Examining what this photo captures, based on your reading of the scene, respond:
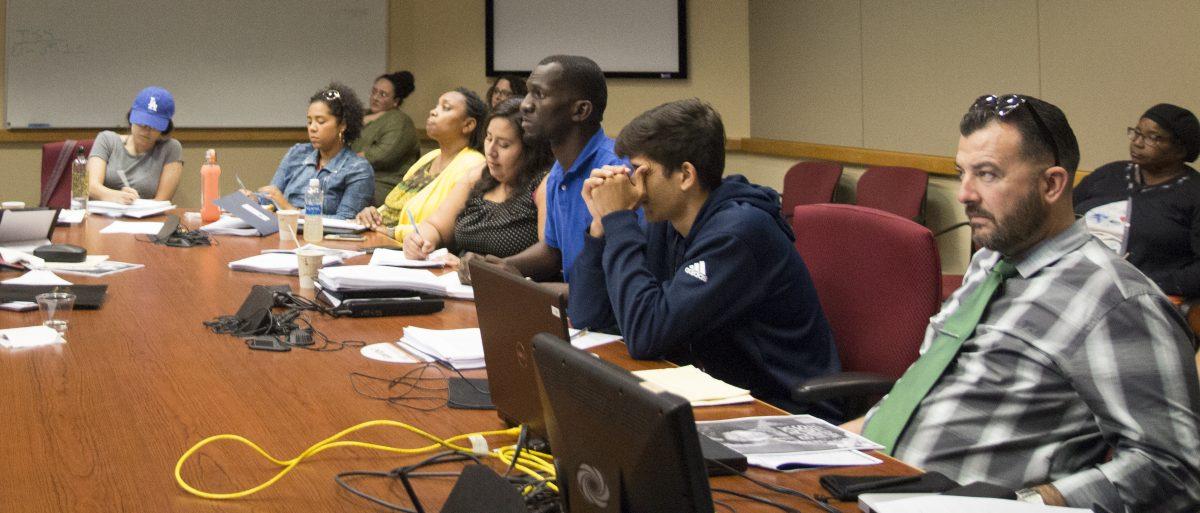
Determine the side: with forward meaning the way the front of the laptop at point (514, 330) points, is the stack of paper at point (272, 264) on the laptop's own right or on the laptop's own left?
on the laptop's own left

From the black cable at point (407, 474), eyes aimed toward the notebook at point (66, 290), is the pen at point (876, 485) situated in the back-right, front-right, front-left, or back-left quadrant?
back-right

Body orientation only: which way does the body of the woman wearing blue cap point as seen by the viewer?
toward the camera

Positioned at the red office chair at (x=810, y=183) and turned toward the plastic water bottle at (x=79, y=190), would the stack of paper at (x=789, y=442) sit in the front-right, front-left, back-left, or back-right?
front-left

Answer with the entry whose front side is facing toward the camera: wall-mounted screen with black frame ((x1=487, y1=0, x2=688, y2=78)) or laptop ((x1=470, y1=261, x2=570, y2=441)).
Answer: the wall-mounted screen with black frame

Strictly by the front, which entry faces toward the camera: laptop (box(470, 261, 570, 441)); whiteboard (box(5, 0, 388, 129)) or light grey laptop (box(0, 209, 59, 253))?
the whiteboard

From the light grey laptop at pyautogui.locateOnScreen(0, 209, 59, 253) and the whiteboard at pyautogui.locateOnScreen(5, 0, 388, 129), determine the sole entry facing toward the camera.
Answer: the whiteboard

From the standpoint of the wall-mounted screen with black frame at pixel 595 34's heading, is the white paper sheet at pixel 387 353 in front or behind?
in front

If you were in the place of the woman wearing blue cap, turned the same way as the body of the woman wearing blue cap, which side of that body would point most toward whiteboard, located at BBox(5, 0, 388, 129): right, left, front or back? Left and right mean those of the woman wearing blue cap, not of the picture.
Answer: back

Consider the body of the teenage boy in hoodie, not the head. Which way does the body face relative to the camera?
to the viewer's left

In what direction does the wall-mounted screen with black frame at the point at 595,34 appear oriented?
toward the camera

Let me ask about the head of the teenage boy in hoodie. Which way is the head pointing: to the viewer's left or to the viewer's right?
to the viewer's left

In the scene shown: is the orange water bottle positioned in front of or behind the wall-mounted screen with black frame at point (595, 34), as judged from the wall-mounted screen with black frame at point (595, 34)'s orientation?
in front

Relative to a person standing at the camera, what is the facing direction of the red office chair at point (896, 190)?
facing the viewer and to the left of the viewer
